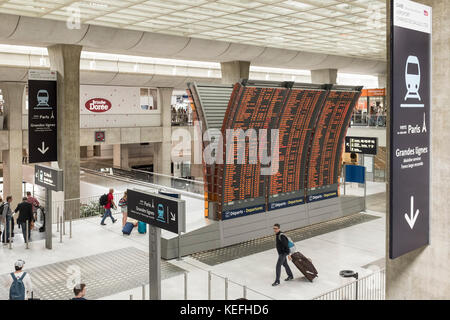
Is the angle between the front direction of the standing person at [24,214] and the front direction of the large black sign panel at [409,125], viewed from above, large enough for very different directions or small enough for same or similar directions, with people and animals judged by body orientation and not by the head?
very different directions

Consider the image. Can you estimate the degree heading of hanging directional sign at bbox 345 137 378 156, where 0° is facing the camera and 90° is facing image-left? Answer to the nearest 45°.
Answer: approximately 0°

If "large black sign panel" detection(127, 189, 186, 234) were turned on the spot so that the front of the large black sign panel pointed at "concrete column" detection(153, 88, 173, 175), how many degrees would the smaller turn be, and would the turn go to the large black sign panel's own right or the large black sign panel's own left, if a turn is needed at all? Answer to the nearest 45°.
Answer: approximately 135° to the large black sign panel's own right

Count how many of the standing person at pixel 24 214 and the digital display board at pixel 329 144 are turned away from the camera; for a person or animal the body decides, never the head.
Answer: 1

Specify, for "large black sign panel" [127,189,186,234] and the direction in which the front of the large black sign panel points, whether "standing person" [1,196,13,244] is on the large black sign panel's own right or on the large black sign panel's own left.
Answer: on the large black sign panel's own right

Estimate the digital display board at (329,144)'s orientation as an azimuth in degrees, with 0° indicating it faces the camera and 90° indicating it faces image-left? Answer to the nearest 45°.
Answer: approximately 315°

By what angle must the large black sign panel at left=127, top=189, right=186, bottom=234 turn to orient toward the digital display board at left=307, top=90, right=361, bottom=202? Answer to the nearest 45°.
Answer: approximately 180°

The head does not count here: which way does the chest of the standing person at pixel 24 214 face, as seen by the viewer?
away from the camera
